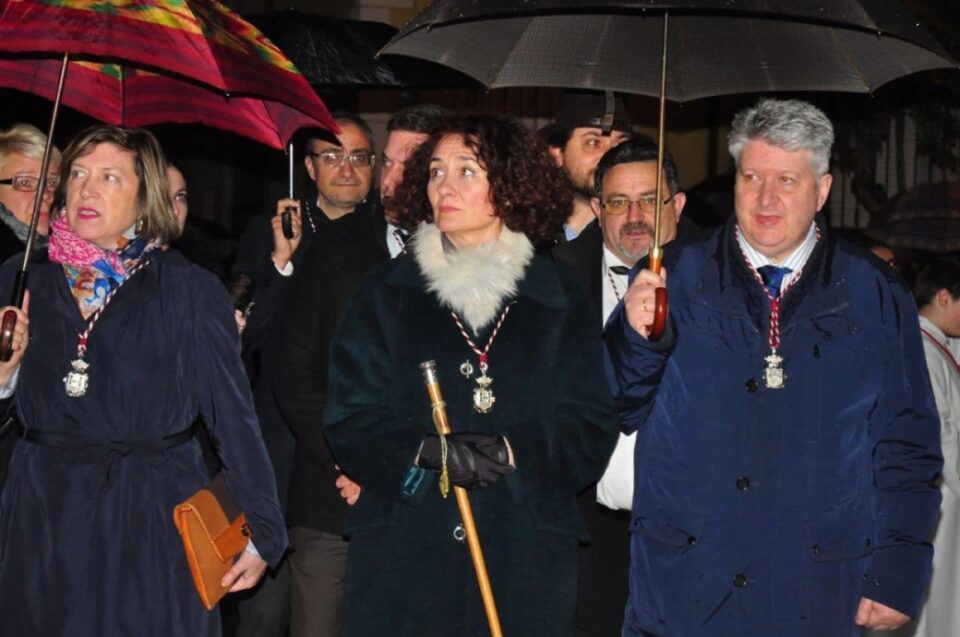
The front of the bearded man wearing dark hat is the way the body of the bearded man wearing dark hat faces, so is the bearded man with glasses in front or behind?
in front

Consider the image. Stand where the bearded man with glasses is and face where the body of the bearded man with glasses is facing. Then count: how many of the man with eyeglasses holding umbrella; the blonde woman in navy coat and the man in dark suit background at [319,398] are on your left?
0

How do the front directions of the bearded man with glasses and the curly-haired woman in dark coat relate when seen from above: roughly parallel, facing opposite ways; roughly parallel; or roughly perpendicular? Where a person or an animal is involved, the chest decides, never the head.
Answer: roughly parallel

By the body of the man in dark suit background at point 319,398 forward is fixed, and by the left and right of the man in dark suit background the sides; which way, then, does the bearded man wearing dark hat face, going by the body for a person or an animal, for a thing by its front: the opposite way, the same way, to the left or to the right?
the same way

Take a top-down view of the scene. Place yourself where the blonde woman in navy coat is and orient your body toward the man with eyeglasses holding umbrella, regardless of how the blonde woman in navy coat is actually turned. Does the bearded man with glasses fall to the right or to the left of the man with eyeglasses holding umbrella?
right

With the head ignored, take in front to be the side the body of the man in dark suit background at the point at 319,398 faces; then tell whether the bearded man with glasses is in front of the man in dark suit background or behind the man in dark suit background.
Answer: in front

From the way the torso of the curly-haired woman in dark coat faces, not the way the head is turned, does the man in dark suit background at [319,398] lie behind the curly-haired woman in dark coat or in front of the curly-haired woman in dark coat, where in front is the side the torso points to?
behind

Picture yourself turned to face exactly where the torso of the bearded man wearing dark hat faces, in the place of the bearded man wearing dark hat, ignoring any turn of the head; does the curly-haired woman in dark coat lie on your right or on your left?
on your right

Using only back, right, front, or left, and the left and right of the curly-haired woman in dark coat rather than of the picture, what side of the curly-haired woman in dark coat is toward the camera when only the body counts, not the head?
front

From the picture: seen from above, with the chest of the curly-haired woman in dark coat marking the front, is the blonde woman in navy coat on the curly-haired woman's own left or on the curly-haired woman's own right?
on the curly-haired woman's own right

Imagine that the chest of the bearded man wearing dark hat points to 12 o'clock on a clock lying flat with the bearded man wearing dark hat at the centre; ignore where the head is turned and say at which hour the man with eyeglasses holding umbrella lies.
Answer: The man with eyeglasses holding umbrella is roughly at 4 o'clock from the bearded man wearing dark hat.

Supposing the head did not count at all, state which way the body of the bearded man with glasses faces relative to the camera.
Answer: toward the camera

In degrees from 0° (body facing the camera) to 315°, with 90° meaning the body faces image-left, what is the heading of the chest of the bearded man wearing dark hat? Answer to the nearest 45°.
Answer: approximately 315°
